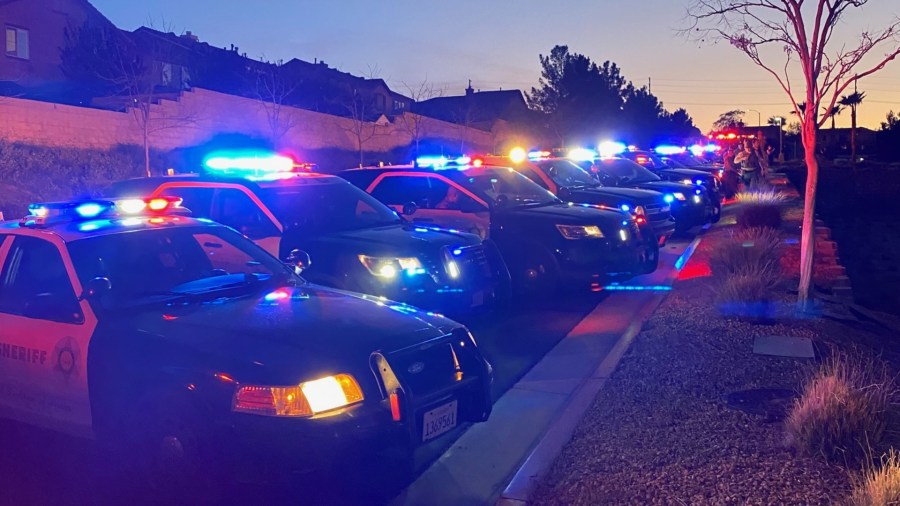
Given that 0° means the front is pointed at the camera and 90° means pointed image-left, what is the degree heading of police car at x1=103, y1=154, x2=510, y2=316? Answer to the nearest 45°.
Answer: approximately 315°

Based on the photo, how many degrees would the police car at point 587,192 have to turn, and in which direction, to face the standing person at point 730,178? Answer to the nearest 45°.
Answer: approximately 135° to its left

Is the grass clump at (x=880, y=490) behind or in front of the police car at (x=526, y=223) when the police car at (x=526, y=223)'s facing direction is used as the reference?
in front

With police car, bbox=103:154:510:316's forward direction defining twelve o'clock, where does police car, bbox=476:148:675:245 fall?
police car, bbox=476:148:675:245 is roughly at 9 o'clock from police car, bbox=103:154:510:316.

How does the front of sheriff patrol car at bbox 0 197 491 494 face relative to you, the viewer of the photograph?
facing the viewer and to the right of the viewer

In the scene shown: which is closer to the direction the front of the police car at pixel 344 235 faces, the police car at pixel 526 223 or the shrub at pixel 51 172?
the police car

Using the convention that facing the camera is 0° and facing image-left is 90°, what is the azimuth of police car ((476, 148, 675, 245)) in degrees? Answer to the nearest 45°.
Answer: approximately 315°

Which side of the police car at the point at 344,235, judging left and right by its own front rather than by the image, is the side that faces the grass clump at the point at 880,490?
front

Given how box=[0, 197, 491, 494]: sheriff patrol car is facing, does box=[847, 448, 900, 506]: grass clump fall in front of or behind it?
in front

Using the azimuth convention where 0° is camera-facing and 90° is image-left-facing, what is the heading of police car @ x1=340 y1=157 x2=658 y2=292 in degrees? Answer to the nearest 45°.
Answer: approximately 315°

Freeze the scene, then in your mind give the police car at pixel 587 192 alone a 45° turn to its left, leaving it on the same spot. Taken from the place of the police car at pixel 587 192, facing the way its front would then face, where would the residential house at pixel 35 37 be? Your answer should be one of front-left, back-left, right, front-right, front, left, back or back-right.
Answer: back-left

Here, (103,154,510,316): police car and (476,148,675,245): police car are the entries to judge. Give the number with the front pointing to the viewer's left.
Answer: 0

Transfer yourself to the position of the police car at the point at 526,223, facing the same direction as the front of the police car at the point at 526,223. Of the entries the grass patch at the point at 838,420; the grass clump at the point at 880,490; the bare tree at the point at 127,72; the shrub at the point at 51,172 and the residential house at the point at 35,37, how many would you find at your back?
3
